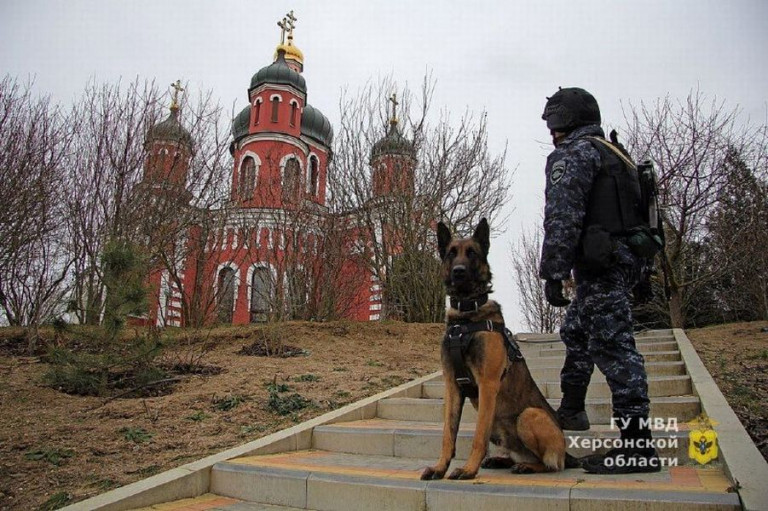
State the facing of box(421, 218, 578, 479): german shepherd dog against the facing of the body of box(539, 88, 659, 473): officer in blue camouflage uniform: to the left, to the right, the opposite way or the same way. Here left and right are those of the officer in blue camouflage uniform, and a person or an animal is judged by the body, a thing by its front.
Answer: to the left

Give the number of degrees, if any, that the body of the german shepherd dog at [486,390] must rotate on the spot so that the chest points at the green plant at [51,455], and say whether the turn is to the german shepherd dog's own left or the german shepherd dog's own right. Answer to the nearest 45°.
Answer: approximately 45° to the german shepherd dog's own right

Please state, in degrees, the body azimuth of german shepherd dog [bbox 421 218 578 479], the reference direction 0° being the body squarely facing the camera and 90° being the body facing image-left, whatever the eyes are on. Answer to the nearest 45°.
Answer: approximately 45°

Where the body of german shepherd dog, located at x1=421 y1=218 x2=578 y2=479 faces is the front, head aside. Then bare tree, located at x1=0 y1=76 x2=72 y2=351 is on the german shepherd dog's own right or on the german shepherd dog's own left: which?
on the german shepherd dog's own right

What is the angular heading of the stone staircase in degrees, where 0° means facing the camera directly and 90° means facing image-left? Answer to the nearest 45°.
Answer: approximately 0°

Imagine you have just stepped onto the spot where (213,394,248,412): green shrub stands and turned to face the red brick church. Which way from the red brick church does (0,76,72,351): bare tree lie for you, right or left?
left

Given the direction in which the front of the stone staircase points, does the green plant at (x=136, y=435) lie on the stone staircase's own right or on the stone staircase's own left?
on the stone staircase's own right

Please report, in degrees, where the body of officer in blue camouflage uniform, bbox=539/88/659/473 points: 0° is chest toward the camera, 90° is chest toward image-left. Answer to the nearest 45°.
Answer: approximately 135°
